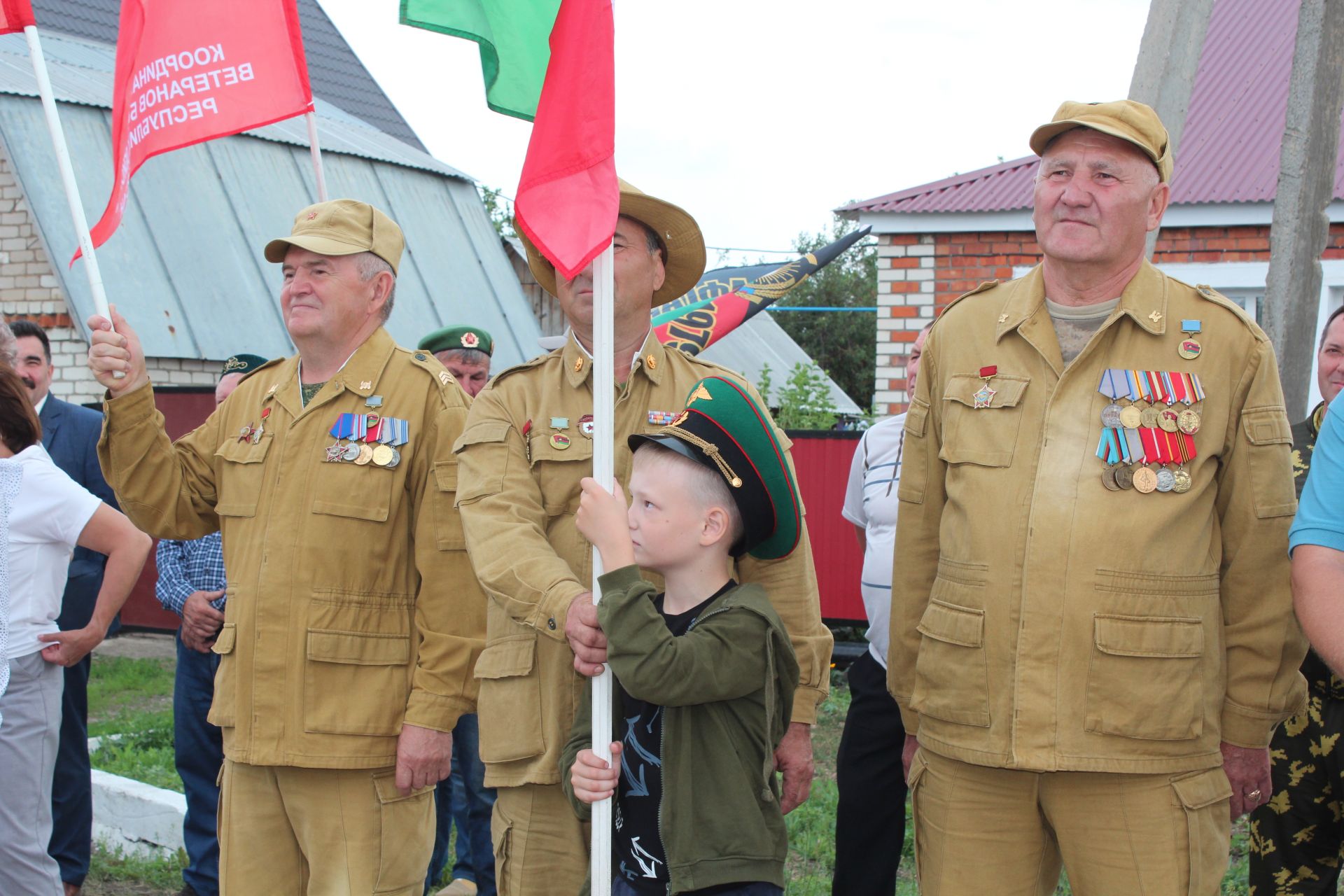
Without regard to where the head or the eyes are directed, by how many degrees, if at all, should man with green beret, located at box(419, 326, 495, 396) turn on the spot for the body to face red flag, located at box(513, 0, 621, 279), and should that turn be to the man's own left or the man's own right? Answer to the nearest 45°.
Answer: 0° — they already face it

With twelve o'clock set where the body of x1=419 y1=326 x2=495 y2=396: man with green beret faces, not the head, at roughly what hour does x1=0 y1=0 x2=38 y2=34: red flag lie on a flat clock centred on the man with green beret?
The red flag is roughly at 1 o'clock from the man with green beret.

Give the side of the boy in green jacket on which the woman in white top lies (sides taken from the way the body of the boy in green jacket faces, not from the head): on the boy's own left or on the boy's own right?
on the boy's own right

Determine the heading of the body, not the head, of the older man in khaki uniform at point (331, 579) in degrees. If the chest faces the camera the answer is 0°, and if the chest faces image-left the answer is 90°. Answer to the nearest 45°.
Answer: approximately 45°

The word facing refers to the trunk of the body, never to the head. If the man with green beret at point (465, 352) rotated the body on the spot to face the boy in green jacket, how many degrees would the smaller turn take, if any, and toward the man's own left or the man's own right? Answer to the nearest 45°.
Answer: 0° — they already face them

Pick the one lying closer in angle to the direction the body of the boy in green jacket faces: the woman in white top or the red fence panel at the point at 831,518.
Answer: the woman in white top

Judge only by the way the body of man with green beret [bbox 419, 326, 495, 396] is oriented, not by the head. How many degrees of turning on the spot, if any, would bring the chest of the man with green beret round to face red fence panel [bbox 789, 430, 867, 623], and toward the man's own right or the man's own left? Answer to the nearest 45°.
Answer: approximately 135° to the man's own left
